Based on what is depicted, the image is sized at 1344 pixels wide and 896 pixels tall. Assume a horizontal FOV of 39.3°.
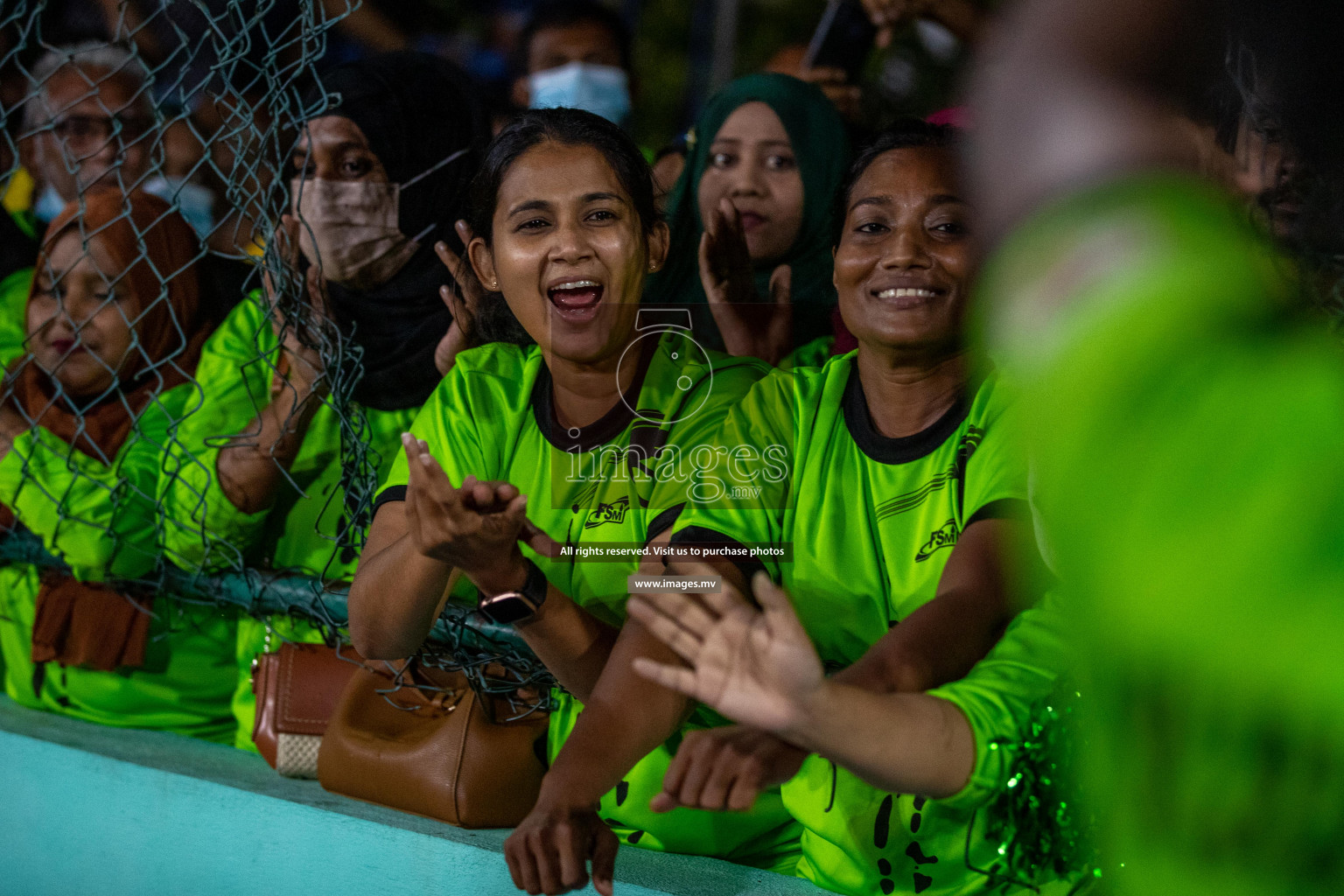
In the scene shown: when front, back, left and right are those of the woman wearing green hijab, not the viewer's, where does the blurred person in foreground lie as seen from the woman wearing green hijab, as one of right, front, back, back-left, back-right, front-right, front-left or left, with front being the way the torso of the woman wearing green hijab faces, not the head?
front

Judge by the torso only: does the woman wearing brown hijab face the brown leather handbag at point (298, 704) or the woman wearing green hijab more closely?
the brown leather handbag

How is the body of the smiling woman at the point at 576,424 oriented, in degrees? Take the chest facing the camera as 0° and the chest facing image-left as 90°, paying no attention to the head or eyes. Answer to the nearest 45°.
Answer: approximately 0°

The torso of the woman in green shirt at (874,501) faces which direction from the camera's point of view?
toward the camera

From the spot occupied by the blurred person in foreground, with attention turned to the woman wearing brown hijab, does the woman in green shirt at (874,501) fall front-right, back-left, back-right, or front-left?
front-right

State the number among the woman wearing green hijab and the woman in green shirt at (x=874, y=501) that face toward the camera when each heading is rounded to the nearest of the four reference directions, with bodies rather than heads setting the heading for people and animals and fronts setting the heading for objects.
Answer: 2

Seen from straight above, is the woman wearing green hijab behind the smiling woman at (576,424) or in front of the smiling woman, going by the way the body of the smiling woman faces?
behind

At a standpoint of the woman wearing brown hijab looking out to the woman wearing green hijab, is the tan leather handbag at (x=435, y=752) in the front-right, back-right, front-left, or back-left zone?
front-right

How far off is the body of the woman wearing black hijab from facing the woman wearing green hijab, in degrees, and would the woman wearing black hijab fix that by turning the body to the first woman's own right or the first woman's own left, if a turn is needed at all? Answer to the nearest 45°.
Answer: approximately 135° to the first woman's own left

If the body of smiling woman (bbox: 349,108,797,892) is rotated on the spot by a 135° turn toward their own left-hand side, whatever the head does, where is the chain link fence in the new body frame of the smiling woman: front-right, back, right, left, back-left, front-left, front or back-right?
left
